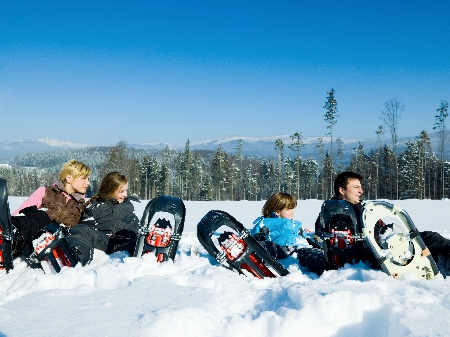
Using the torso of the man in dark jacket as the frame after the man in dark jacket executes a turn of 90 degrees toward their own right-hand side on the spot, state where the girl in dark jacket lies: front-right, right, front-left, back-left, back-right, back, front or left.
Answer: front-right

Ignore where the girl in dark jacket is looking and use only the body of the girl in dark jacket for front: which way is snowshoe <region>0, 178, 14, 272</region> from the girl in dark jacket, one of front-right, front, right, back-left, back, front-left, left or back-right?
right

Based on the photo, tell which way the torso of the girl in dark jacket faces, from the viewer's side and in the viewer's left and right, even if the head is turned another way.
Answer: facing the viewer and to the right of the viewer
